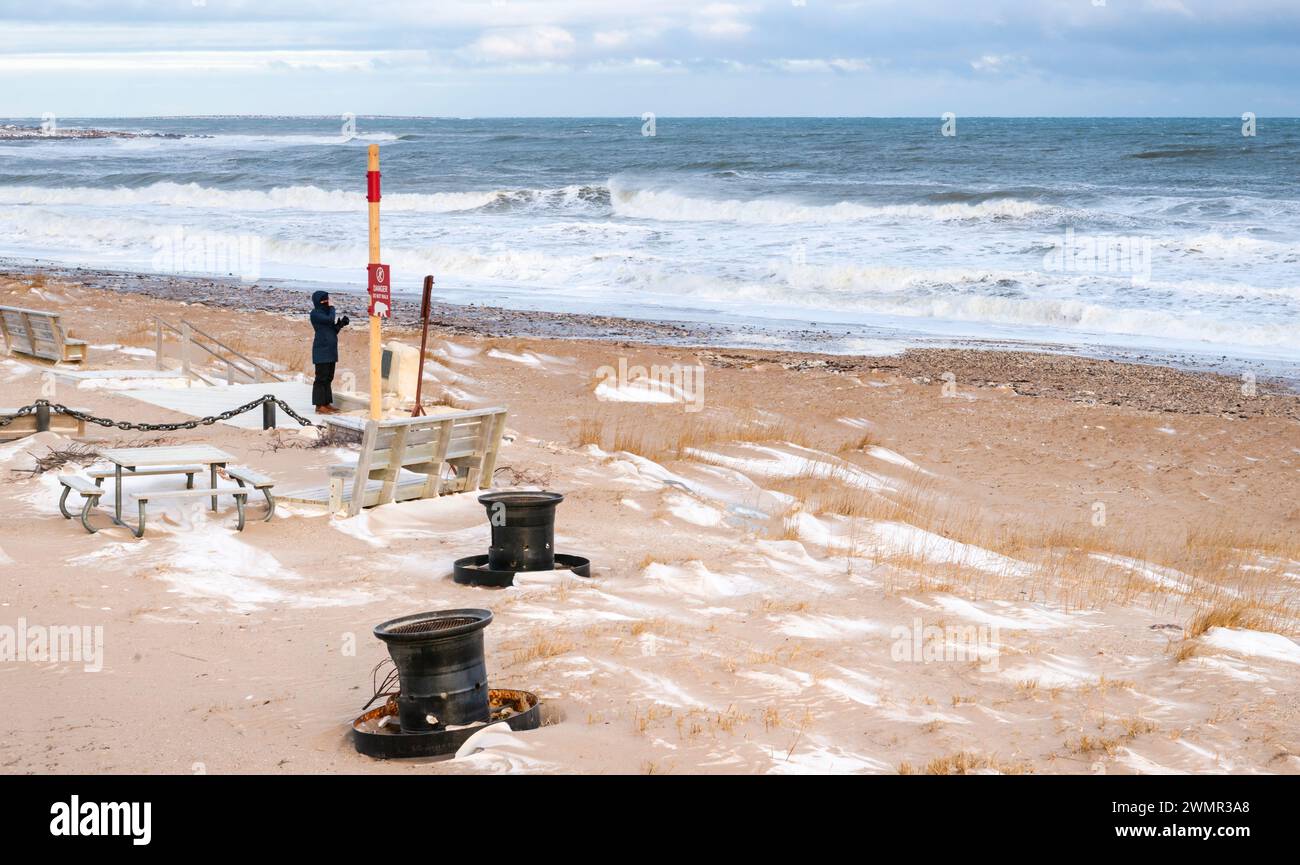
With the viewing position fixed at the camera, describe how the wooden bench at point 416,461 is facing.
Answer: facing away from the viewer and to the left of the viewer

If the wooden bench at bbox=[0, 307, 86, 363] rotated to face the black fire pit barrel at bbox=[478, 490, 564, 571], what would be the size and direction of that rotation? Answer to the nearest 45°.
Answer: approximately 135° to its right

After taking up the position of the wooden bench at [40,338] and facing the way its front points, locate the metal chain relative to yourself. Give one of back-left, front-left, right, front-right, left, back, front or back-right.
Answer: back-right

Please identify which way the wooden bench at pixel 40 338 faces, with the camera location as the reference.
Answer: facing away from the viewer and to the right of the viewer

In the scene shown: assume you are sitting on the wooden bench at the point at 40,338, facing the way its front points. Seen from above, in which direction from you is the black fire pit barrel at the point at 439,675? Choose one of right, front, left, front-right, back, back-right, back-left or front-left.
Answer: back-right
